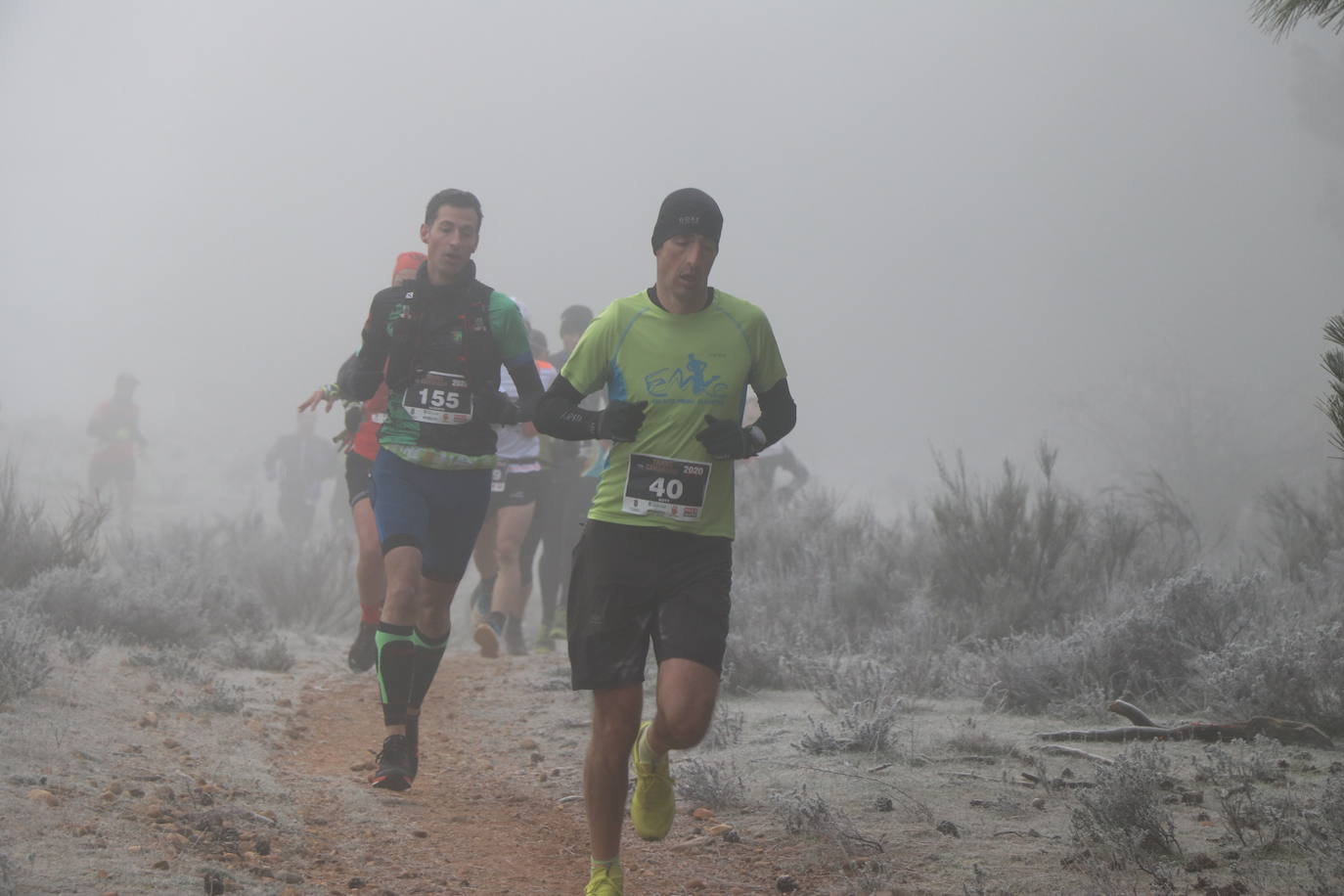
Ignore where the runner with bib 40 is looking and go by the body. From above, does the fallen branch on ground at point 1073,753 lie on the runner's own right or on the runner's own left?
on the runner's own left

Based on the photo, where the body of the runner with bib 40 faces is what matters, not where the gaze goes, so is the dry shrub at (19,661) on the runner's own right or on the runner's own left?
on the runner's own right

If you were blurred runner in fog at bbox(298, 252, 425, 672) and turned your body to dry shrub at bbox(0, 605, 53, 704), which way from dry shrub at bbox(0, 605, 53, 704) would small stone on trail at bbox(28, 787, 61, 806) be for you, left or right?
left

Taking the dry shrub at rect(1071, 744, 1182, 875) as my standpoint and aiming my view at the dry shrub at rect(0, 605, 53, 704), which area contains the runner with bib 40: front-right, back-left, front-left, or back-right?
front-left

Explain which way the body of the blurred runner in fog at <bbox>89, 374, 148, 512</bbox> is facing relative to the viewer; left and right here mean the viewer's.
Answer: facing the viewer and to the right of the viewer

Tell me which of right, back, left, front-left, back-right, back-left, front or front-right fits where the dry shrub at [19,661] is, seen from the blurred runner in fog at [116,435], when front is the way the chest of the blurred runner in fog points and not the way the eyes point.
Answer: front-right

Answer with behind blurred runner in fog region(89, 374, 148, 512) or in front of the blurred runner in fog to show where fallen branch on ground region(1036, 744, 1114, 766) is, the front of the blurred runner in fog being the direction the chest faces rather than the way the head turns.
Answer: in front

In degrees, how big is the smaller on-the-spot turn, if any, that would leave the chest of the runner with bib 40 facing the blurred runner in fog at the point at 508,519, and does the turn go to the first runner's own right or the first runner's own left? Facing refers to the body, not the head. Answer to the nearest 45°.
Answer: approximately 180°

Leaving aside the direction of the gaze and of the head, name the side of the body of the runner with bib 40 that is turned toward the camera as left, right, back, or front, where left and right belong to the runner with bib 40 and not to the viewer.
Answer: front

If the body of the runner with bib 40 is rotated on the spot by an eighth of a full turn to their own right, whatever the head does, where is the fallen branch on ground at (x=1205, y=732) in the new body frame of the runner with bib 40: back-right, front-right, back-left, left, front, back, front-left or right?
back

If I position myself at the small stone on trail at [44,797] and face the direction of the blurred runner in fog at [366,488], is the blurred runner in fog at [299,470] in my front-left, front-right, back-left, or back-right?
front-left

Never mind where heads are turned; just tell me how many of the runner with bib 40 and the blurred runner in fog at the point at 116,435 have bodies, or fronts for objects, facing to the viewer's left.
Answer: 0
